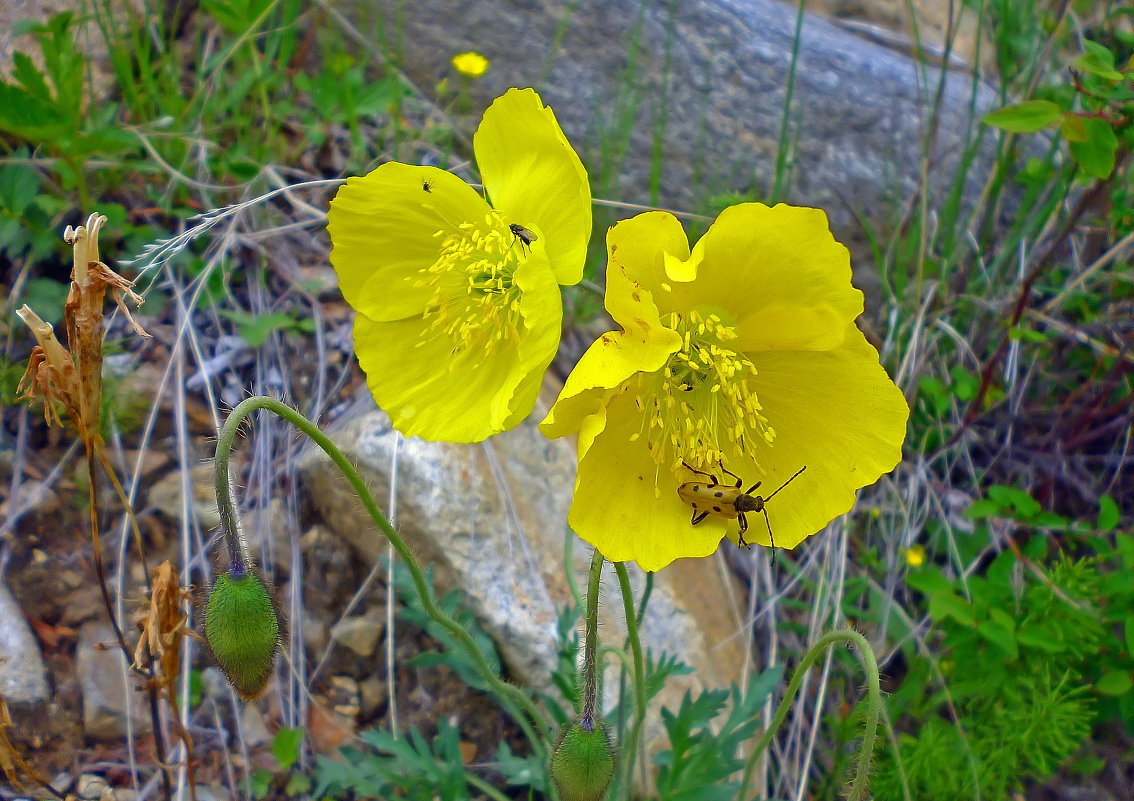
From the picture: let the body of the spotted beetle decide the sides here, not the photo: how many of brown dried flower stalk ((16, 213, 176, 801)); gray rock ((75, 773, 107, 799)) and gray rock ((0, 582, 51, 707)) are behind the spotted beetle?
3

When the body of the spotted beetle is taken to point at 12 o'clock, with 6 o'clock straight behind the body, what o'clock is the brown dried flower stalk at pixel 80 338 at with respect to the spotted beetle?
The brown dried flower stalk is roughly at 6 o'clock from the spotted beetle.

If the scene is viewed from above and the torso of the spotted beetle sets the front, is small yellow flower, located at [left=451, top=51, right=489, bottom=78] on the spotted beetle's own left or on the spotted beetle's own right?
on the spotted beetle's own left

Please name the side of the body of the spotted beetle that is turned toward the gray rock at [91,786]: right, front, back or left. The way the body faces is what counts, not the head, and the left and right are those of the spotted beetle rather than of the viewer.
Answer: back

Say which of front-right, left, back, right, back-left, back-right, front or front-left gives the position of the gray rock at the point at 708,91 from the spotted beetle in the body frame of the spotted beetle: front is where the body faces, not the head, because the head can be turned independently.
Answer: left

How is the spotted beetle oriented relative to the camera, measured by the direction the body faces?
to the viewer's right
